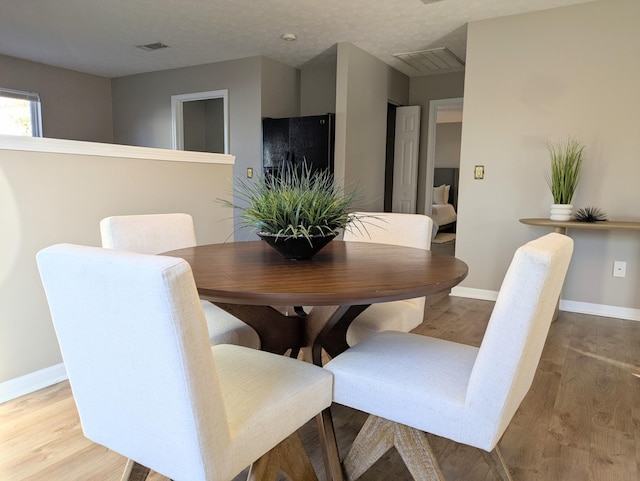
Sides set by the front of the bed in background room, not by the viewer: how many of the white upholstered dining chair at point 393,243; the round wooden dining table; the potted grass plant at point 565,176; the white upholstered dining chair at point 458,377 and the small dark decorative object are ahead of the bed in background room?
5

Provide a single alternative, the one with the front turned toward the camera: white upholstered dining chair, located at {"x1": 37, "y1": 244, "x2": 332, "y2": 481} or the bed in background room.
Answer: the bed in background room

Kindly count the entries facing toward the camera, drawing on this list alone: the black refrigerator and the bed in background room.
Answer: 2

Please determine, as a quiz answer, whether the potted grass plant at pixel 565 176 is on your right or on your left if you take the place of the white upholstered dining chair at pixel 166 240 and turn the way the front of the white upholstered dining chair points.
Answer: on your left

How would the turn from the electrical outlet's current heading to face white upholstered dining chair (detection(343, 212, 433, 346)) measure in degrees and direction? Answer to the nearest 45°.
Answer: approximately 45° to its right

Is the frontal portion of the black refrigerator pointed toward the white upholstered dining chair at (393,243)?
yes

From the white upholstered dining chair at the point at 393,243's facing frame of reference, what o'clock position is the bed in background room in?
The bed in background room is roughly at 5 o'clock from the white upholstered dining chair.

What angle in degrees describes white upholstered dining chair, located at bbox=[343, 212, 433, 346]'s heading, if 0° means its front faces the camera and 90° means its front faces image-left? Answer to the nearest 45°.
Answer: approximately 45°

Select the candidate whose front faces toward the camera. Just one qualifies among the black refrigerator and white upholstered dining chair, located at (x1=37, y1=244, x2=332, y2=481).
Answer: the black refrigerator

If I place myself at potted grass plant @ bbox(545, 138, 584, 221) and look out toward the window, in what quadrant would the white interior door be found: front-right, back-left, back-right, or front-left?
front-right

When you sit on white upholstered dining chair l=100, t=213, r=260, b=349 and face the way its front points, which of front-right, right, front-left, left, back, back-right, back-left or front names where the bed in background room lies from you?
left

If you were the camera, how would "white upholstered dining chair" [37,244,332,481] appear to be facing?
facing away from the viewer and to the right of the viewer

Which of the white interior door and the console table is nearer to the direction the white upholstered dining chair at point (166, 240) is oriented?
the console table

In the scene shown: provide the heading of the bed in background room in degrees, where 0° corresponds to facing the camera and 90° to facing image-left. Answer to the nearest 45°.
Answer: approximately 0°

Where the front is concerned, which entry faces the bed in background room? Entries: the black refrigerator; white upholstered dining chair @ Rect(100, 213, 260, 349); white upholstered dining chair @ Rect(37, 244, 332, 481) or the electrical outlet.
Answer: white upholstered dining chair @ Rect(37, 244, 332, 481)

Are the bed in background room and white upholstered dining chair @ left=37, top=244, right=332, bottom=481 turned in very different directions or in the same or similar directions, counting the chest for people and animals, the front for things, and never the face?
very different directions

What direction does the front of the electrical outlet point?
toward the camera

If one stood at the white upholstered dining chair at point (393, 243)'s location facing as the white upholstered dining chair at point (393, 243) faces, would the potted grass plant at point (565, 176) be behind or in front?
behind

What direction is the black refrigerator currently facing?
toward the camera
